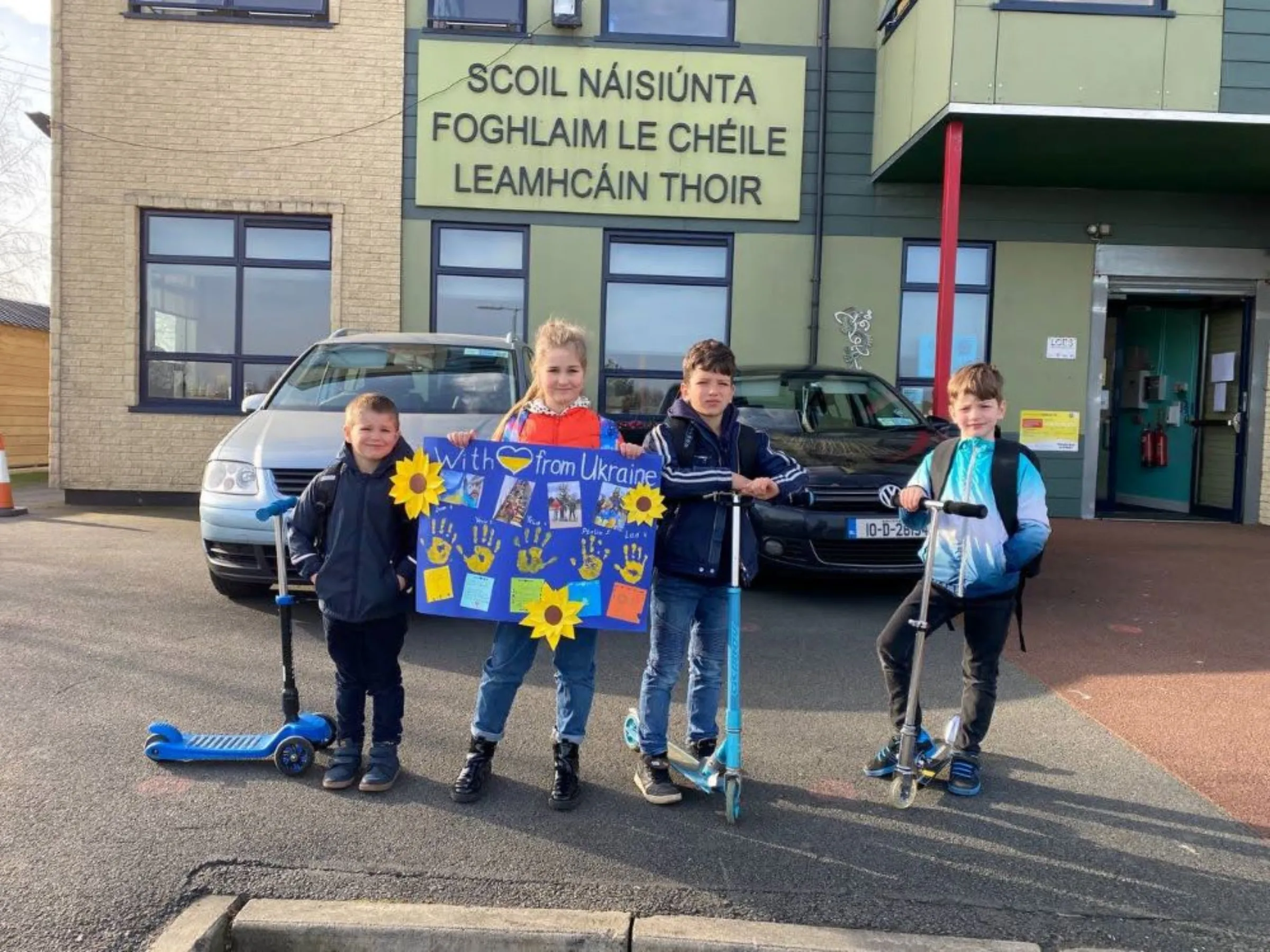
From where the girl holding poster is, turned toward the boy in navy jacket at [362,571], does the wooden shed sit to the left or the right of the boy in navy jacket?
right

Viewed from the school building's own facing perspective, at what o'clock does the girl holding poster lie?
The girl holding poster is roughly at 12 o'clock from the school building.

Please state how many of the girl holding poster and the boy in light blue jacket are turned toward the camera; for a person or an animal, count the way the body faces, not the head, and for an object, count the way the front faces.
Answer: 2

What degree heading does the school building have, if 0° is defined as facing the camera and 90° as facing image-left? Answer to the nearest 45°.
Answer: approximately 0°

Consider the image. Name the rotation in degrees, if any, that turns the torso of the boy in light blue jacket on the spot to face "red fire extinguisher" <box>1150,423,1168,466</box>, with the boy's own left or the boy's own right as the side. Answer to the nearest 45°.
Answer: approximately 180°

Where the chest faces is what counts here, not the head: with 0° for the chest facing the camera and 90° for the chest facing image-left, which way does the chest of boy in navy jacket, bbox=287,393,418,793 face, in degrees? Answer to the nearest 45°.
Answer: approximately 0°

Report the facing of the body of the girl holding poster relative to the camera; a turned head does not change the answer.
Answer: toward the camera

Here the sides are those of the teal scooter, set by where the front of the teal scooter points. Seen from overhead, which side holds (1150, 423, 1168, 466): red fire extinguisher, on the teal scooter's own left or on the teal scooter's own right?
on the teal scooter's own left

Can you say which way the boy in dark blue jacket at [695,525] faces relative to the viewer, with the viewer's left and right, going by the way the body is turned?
facing the viewer
